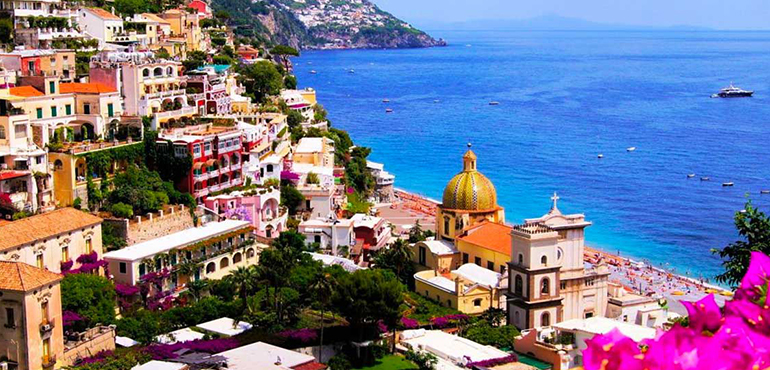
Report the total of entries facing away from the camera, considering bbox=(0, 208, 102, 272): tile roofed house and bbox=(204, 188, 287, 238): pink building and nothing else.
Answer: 0

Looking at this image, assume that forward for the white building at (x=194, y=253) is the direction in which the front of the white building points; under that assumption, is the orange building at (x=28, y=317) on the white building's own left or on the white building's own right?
on the white building's own right

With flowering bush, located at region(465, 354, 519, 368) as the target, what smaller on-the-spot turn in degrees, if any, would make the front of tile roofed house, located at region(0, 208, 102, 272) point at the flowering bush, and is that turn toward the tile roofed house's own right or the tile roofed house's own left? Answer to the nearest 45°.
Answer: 0° — it already faces it

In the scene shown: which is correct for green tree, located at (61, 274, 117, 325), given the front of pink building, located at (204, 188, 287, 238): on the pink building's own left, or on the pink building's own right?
on the pink building's own right

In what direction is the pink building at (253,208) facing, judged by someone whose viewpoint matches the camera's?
facing the viewer and to the right of the viewer

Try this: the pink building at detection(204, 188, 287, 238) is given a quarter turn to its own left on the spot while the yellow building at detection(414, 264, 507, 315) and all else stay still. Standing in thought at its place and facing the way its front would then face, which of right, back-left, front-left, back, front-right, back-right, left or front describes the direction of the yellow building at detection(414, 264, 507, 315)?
right

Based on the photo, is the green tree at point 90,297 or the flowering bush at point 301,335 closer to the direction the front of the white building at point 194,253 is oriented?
the flowering bush

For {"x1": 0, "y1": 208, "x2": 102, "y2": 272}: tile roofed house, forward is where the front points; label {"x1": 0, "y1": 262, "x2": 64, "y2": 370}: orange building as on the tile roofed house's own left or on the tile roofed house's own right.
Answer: on the tile roofed house's own right

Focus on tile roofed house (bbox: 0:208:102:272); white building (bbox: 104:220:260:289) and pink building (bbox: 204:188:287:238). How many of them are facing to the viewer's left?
0

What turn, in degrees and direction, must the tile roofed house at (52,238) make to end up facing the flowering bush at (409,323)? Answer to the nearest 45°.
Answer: approximately 45° to its left

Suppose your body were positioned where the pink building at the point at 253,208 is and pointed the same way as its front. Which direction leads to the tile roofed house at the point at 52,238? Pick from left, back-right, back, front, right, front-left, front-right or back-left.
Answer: right

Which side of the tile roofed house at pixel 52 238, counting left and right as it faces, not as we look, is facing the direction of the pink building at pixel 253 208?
left

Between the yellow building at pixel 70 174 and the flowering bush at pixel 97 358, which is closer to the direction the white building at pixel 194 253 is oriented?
the flowering bush

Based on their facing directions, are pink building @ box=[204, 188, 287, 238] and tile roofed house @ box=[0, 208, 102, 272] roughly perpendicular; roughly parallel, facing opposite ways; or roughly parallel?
roughly parallel
